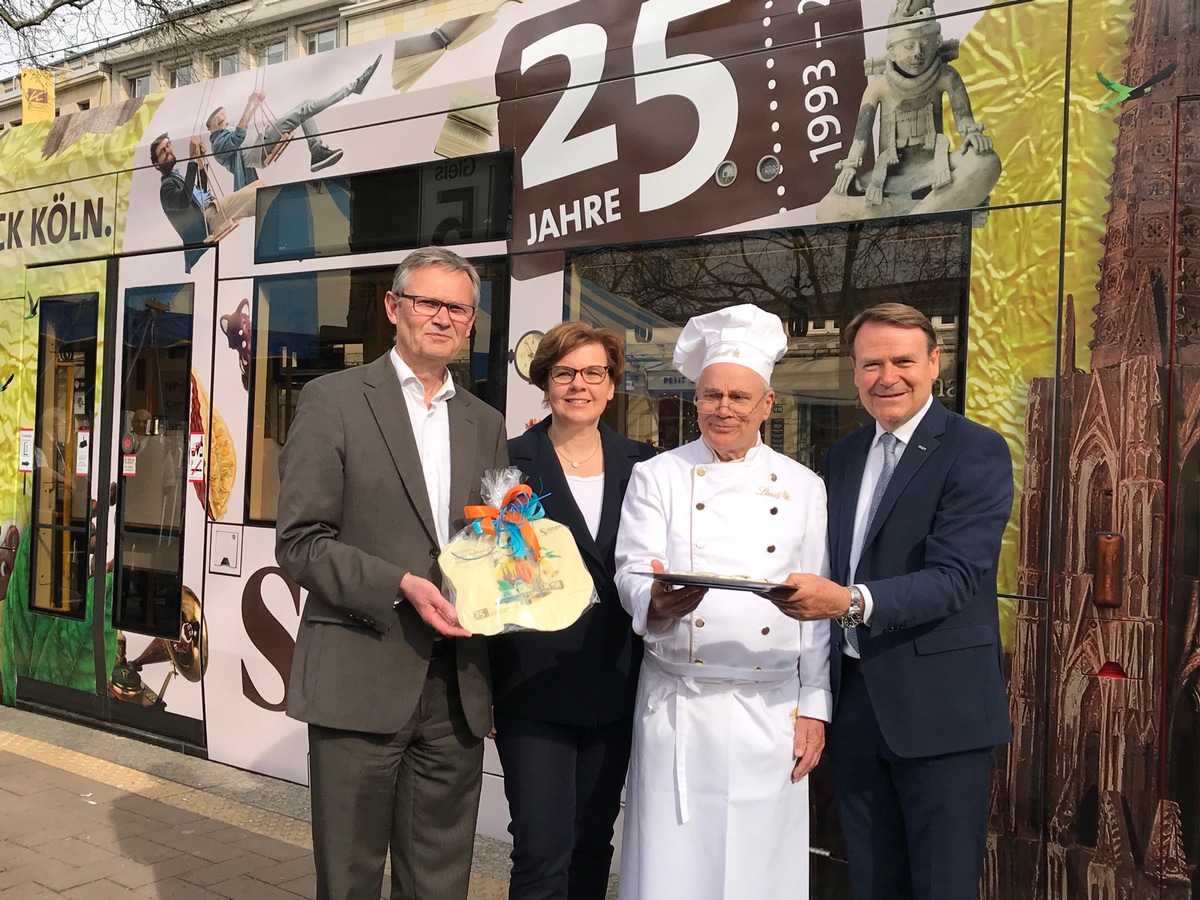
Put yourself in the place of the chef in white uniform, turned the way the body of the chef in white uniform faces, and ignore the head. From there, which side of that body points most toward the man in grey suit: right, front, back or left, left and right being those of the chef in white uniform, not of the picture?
right

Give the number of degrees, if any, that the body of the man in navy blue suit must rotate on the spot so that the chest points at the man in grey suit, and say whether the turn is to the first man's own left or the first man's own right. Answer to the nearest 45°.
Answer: approximately 45° to the first man's own right

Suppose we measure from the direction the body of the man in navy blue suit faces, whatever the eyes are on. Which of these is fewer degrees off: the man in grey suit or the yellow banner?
the man in grey suit

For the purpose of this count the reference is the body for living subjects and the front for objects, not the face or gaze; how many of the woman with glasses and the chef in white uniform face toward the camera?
2

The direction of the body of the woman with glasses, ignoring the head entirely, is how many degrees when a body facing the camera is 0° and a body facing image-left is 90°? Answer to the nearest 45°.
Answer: approximately 0°

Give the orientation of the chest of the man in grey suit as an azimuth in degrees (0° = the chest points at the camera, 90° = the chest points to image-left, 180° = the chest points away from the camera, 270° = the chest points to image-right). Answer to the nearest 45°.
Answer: approximately 315°

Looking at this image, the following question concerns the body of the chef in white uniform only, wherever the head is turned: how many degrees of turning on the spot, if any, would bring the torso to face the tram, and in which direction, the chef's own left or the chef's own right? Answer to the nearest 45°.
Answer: approximately 180°

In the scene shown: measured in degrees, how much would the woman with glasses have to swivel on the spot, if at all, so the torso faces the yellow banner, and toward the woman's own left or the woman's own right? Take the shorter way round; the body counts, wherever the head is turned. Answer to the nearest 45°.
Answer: approximately 135° to the woman's own right
